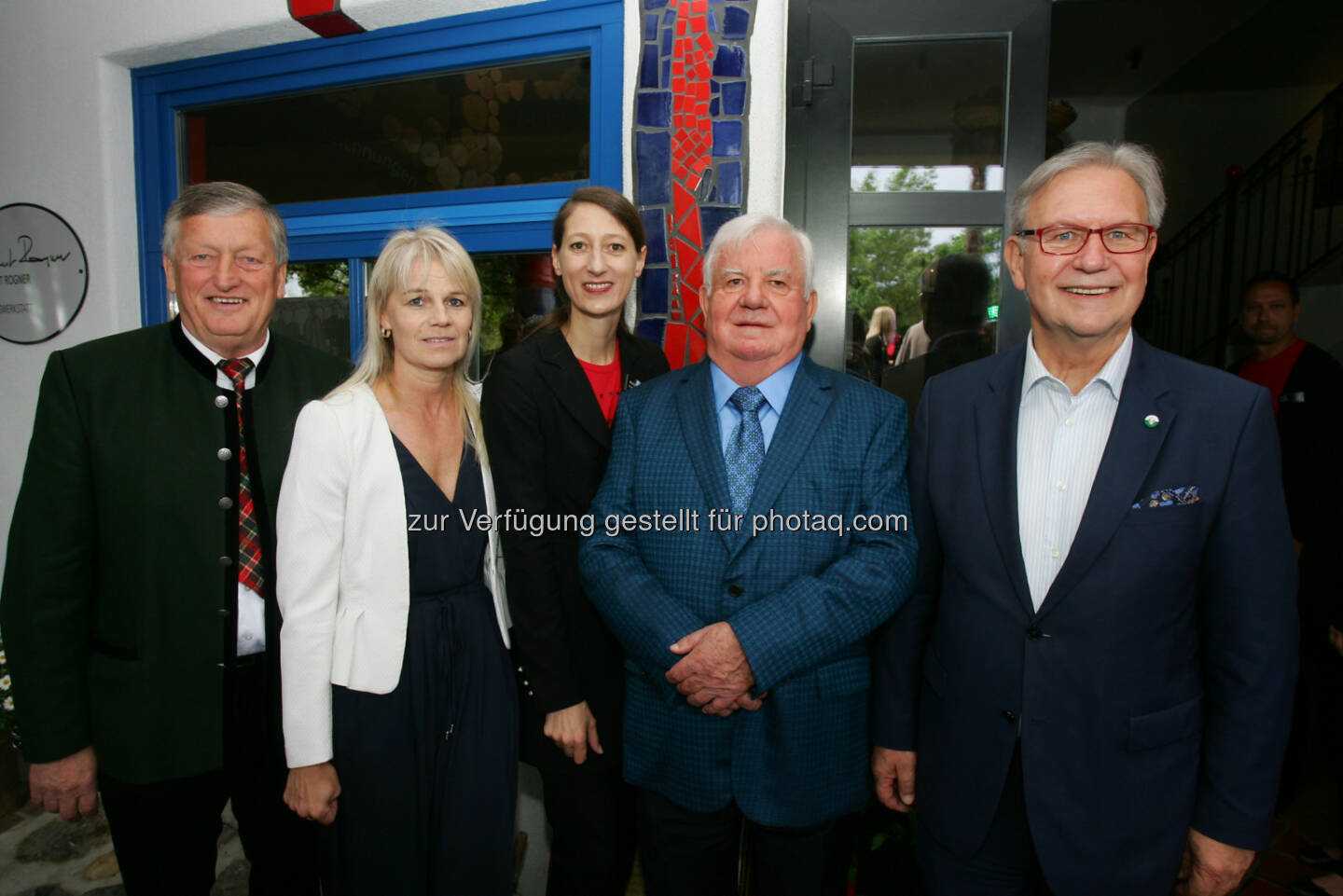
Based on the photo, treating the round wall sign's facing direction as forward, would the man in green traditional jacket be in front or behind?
in front

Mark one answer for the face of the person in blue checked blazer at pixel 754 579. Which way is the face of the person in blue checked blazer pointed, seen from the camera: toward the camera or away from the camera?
toward the camera

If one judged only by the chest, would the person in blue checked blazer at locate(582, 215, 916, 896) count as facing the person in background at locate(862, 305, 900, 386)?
no

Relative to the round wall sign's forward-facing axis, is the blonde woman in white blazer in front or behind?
in front

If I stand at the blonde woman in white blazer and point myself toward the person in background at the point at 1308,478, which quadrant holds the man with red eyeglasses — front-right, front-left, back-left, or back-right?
front-right

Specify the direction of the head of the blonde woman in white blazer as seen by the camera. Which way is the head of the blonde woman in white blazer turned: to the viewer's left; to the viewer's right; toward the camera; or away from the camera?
toward the camera

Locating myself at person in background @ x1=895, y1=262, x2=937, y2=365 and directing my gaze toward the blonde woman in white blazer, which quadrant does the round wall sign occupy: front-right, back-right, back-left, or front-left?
front-right

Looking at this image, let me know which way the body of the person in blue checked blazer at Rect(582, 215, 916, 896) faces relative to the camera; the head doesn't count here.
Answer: toward the camera

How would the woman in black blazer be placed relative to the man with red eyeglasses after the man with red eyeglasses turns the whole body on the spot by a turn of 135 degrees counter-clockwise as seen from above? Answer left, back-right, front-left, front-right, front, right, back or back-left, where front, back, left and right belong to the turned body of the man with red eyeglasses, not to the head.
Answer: back-left

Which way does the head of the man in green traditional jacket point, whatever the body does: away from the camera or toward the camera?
toward the camera

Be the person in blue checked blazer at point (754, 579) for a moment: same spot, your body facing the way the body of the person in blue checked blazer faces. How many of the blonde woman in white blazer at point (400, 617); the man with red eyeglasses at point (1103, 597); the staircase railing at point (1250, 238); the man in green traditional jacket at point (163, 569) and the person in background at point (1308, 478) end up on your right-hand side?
2

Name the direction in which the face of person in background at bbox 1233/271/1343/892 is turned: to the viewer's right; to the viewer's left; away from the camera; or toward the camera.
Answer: toward the camera

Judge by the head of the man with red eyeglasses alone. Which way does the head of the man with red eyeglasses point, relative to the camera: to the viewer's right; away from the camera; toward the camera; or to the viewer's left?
toward the camera

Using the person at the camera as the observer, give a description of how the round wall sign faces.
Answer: facing the viewer

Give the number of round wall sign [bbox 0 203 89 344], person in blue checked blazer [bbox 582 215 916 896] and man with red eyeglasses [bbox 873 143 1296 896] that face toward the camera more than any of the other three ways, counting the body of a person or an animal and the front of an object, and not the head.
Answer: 3

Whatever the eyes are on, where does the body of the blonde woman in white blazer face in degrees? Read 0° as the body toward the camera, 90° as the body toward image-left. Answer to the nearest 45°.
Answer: approximately 315°
